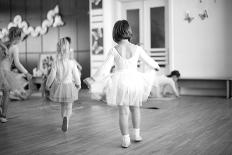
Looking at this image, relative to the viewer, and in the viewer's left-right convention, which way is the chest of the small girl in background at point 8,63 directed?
facing away from the viewer and to the right of the viewer

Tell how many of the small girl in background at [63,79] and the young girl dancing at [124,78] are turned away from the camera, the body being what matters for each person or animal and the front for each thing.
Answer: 2

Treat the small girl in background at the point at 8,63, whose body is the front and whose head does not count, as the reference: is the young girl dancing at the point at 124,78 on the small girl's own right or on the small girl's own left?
on the small girl's own right

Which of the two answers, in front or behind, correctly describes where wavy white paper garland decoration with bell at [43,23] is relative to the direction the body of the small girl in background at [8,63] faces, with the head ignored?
in front

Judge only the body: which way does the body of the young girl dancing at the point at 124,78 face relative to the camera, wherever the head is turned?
away from the camera

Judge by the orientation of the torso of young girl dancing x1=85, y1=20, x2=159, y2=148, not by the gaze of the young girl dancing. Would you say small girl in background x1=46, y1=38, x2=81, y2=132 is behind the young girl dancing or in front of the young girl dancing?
in front

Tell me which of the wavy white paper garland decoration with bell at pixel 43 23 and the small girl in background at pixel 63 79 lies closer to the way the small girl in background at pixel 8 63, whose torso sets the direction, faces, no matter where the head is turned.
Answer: the wavy white paper garland decoration with bell

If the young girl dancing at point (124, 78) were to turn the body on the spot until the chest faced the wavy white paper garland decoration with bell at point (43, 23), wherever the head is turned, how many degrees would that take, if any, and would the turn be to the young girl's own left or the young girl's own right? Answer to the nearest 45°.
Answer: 0° — they already face it

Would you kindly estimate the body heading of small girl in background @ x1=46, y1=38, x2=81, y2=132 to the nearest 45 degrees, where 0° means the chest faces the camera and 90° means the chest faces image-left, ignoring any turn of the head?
approximately 180°

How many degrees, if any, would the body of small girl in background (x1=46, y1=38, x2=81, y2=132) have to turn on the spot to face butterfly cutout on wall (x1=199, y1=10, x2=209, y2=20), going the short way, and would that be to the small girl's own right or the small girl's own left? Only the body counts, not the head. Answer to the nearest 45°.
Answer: approximately 45° to the small girl's own right
